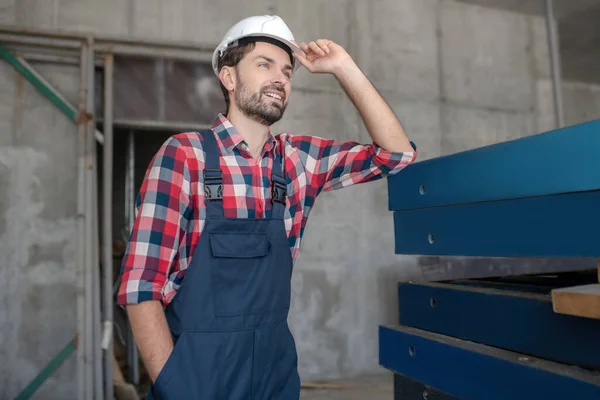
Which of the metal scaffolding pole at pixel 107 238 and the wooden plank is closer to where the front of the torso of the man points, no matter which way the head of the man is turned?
the wooden plank

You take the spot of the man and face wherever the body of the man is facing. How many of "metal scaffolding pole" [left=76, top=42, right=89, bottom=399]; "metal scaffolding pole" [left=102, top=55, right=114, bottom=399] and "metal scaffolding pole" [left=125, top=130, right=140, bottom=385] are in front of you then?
0

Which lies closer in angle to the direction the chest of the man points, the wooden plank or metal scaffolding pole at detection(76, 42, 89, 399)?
the wooden plank

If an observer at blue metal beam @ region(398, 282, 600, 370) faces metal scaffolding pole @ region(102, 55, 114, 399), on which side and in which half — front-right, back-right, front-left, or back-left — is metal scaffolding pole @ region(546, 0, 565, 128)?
front-right

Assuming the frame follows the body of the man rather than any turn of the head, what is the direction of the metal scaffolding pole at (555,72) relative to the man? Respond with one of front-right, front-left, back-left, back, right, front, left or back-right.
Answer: left

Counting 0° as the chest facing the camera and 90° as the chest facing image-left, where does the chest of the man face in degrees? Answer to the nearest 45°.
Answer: approximately 315°

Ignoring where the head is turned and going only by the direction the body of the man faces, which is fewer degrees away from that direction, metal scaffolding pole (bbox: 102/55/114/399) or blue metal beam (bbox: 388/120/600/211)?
the blue metal beam

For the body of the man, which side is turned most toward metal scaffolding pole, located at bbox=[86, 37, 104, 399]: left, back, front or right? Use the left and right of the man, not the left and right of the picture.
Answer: back

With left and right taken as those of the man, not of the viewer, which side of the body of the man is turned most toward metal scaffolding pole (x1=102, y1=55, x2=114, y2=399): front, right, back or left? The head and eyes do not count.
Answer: back

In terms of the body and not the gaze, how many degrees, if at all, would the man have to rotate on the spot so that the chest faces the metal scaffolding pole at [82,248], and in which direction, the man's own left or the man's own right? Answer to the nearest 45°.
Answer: approximately 180°

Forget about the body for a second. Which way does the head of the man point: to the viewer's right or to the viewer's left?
to the viewer's right
